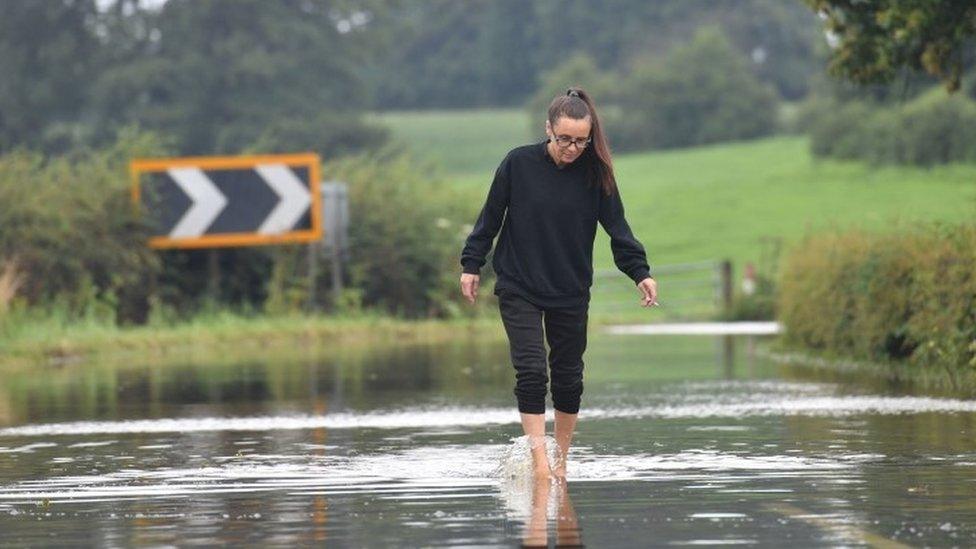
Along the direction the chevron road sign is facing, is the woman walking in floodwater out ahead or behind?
ahead

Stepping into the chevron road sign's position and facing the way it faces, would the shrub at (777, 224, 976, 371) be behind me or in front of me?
in front

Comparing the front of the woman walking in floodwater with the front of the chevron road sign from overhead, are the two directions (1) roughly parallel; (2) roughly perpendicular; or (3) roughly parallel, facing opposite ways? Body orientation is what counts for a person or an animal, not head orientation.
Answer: roughly parallel

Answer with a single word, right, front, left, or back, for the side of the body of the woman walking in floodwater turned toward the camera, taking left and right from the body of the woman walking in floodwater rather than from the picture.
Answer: front

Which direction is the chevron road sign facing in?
toward the camera

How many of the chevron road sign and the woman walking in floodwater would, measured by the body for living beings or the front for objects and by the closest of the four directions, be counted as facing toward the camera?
2

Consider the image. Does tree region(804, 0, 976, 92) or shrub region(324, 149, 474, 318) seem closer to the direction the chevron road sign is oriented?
the shrub

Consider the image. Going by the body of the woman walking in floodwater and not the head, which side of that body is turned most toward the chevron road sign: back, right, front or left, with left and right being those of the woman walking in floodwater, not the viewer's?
back
